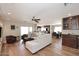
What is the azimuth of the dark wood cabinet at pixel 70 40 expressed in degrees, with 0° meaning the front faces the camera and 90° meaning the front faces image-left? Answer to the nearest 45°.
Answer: approximately 45°

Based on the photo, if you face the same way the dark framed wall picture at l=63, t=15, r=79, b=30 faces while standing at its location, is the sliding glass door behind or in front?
in front

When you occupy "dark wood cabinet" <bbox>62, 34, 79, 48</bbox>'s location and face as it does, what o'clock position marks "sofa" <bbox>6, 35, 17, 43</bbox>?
The sofa is roughly at 1 o'clock from the dark wood cabinet.
